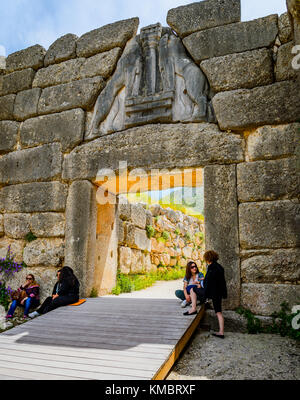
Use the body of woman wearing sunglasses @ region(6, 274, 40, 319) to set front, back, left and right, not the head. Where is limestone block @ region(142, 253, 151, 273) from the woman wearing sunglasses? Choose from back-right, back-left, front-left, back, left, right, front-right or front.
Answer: back

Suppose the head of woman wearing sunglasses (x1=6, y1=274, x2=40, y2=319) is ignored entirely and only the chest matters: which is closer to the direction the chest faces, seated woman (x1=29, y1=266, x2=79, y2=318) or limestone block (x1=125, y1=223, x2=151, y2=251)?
the seated woman

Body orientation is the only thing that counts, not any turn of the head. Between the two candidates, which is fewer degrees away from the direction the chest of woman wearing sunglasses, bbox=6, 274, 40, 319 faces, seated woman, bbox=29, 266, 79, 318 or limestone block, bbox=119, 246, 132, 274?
the seated woman

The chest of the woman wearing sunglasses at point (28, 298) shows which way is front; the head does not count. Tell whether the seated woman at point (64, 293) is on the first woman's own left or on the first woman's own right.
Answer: on the first woman's own left

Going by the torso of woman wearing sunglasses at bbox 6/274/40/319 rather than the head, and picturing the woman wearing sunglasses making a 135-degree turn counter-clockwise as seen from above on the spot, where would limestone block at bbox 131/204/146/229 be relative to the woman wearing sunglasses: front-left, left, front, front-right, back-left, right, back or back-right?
front-left

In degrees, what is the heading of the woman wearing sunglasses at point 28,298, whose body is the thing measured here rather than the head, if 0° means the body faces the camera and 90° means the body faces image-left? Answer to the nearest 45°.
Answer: approximately 45°

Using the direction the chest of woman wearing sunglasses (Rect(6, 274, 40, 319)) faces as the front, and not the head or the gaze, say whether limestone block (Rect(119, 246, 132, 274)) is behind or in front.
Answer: behind

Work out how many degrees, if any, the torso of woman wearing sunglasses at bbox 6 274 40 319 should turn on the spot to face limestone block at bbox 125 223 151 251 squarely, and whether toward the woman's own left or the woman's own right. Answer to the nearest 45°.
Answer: approximately 180°

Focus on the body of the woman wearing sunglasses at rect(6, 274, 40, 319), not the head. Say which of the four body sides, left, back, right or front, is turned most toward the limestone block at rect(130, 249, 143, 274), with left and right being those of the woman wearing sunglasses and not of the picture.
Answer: back
